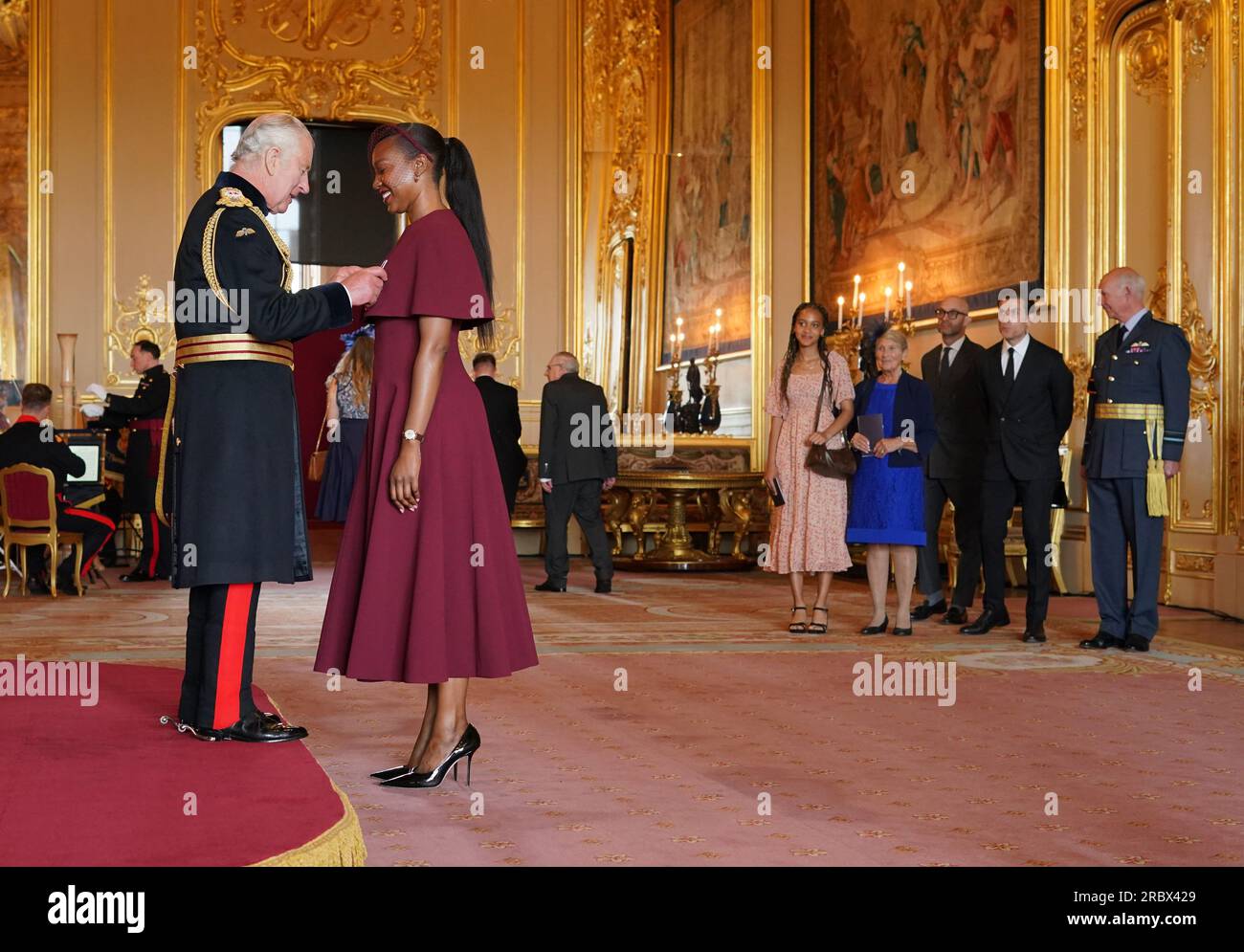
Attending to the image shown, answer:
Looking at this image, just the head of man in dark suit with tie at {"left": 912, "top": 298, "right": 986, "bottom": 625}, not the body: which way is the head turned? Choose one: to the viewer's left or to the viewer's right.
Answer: to the viewer's left

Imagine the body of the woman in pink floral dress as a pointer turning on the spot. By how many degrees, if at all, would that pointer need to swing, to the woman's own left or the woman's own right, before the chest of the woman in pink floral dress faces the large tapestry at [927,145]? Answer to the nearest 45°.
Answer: approximately 180°

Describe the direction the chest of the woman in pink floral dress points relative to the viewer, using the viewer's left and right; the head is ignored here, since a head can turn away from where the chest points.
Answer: facing the viewer

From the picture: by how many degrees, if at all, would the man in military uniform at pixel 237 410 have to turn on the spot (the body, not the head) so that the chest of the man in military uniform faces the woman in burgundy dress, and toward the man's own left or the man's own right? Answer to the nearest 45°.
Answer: approximately 45° to the man's own right

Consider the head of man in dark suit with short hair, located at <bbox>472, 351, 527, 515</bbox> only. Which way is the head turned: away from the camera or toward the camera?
away from the camera

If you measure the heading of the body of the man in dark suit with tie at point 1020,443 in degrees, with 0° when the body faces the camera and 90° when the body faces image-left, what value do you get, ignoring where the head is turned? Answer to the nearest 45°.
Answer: approximately 45°

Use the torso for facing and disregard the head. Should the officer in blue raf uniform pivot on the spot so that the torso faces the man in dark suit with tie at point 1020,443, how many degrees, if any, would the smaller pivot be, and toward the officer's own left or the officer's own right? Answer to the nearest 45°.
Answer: approximately 90° to the officer's own right

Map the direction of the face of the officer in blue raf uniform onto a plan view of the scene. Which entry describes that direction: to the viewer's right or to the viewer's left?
to the viewer's left

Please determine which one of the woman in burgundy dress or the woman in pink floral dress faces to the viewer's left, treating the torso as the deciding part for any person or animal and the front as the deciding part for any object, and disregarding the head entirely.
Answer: the woman in burgundy dress

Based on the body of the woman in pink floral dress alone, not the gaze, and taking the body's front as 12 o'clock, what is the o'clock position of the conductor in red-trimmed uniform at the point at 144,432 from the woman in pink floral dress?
The conductor in red-trimmed uniform is roughly at 4 o'clock from the woman in pink floral dress.

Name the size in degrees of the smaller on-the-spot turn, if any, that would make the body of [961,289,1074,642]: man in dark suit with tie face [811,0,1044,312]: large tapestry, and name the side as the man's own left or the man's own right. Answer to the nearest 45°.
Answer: approximately 135° to the man's own right

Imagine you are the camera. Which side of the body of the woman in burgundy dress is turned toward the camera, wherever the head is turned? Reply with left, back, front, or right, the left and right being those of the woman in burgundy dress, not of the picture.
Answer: left

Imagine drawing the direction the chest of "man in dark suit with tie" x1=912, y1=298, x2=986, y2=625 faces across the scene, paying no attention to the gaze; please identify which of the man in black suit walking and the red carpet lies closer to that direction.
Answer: the red carpet
